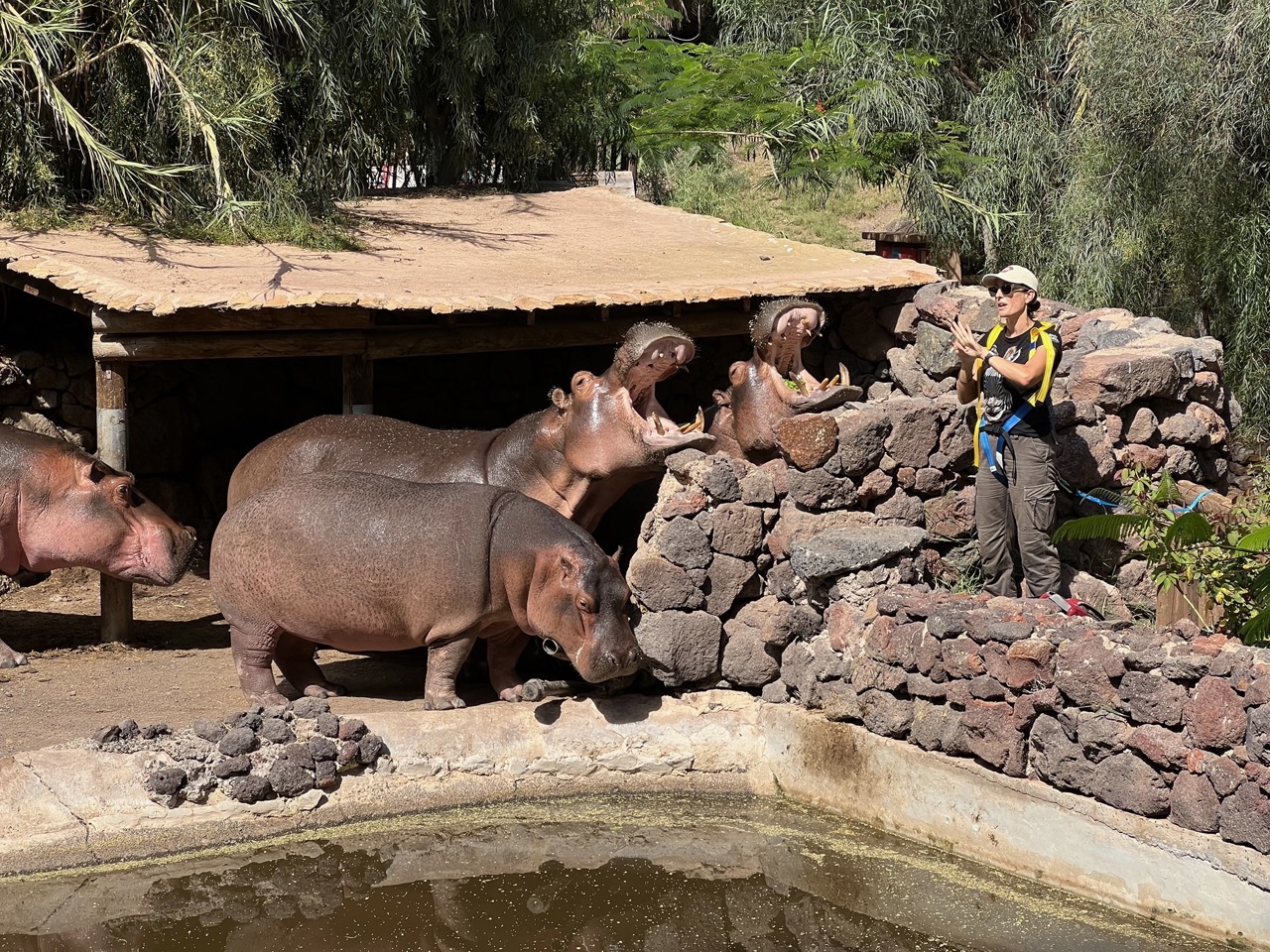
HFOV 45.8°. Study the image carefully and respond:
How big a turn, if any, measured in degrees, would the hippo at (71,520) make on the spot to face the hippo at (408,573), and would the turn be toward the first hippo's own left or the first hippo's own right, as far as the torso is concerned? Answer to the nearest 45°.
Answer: approximately 45° to the first hippo's own right

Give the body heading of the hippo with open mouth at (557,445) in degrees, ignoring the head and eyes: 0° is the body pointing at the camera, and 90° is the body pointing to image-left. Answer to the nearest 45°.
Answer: approximately 270°

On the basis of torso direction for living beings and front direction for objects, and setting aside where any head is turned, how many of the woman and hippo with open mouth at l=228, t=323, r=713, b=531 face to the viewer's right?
1

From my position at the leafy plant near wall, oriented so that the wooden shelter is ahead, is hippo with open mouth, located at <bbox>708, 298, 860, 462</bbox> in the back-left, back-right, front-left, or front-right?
front-right

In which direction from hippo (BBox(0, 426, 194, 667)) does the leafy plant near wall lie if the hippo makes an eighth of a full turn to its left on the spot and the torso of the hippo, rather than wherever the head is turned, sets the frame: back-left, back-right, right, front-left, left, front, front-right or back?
right

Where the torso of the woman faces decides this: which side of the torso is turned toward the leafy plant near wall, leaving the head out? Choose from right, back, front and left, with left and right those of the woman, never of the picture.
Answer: left

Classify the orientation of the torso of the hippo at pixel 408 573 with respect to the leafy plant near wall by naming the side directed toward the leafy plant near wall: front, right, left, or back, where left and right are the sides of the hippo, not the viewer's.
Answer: front

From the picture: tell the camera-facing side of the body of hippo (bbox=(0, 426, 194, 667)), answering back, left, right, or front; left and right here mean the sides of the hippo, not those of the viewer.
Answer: right

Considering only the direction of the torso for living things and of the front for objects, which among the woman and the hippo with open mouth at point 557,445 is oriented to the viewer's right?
the hippo with open mouth

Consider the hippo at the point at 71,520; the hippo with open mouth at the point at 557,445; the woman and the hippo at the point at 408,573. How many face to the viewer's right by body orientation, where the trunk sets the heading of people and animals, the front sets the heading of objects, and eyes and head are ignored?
3

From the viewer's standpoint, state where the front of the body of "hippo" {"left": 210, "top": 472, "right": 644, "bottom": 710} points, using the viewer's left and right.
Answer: facing to the right of the viewer

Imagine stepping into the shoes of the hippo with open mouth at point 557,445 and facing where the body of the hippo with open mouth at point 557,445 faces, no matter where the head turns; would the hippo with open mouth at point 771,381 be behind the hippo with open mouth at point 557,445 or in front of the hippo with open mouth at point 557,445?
in front

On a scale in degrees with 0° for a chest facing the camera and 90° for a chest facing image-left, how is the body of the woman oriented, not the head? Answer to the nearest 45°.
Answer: approximately 45°
